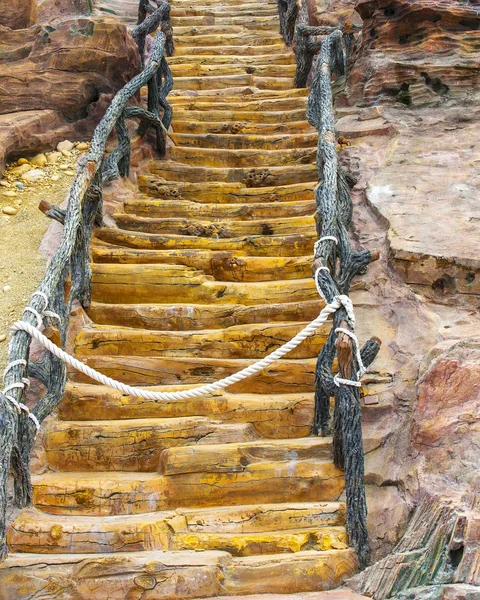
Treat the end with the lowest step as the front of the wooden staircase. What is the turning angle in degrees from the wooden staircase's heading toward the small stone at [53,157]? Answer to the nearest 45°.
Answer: approximately 180°

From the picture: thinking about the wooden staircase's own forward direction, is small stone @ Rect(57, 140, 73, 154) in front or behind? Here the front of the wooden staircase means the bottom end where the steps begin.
behind

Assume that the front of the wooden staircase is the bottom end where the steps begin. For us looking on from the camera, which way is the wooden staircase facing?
facing the viewer

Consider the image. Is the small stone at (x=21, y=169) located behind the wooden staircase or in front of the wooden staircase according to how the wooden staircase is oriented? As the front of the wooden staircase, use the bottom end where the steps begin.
behind

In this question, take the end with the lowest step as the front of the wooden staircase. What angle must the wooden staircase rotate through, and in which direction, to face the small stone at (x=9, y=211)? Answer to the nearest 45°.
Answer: approximately 135° to its right

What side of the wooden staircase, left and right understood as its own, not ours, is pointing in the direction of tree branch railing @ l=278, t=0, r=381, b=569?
left

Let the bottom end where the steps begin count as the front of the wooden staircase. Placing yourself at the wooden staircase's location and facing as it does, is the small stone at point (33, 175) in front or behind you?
behind
